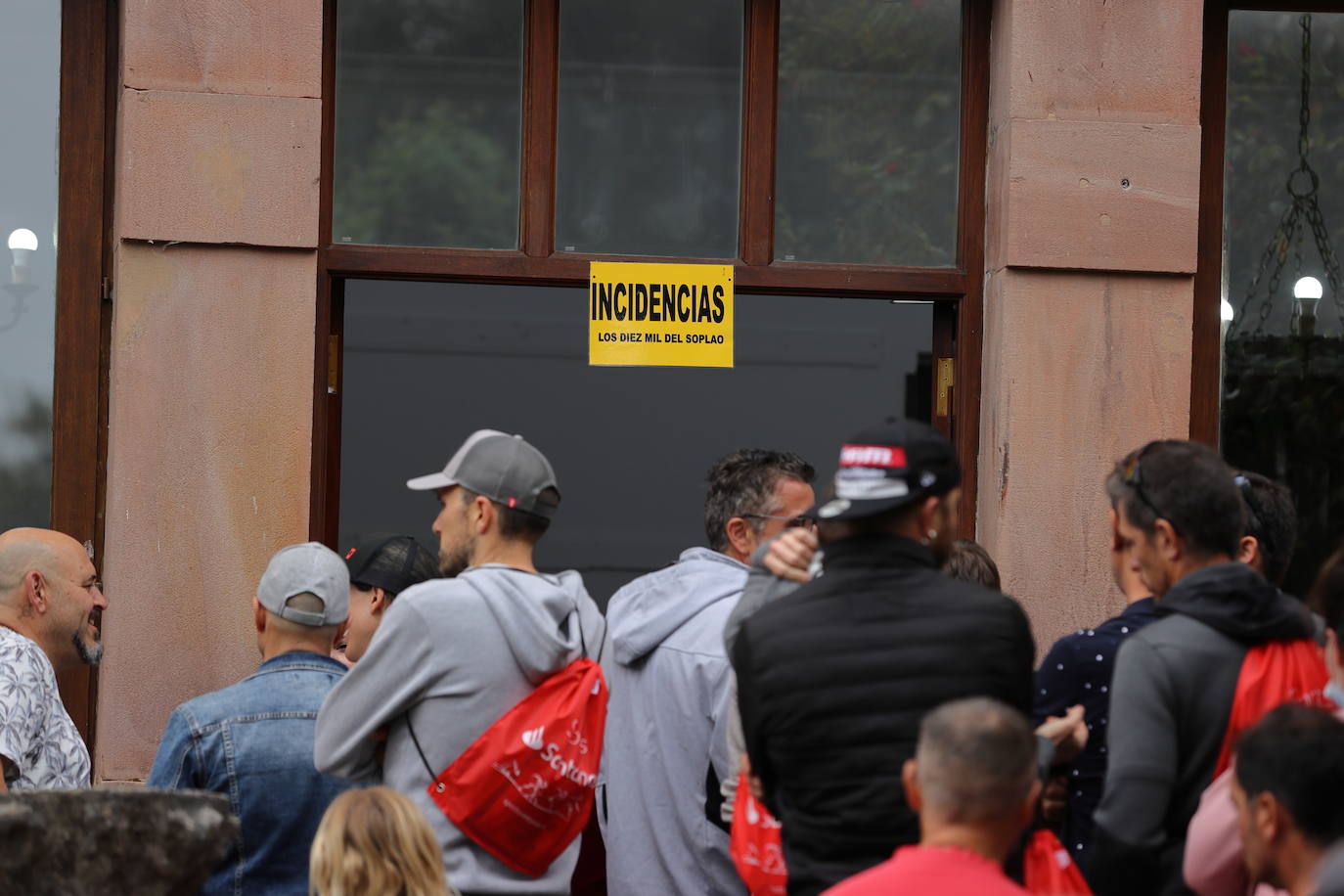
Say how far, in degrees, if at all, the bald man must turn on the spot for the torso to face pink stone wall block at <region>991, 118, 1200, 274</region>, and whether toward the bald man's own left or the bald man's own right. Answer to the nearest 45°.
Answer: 0° — they already face it

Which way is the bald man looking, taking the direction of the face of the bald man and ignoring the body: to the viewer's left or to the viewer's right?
to the viewer's right

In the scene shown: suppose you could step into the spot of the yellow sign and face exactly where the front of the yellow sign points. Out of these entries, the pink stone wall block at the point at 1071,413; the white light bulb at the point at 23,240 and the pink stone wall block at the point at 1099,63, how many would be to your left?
2

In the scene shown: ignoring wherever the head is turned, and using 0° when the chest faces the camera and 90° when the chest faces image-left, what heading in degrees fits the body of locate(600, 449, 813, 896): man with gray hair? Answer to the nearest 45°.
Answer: approximately 225°

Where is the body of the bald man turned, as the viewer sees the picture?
to the viewer's right

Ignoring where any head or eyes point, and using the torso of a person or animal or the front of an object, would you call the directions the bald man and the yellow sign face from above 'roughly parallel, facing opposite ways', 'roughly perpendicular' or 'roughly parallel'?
roughly perpendicular

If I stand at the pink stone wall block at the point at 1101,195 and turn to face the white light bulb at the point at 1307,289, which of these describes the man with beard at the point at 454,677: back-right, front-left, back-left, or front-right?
back-right

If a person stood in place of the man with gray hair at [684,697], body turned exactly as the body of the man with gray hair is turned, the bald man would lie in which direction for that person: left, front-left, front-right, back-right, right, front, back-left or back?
back-left

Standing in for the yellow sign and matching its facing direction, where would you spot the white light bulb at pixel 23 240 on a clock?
The white light bulb is roughly at 3 o'clock from the yellow sign.

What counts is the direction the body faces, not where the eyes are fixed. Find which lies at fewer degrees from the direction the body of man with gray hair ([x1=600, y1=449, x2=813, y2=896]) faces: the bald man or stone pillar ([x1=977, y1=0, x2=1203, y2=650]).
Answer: the stone pillar

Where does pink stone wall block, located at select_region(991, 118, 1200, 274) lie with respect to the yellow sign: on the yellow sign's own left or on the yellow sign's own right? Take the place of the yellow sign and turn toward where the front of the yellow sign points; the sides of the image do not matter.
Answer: on the yellow sign's own left
